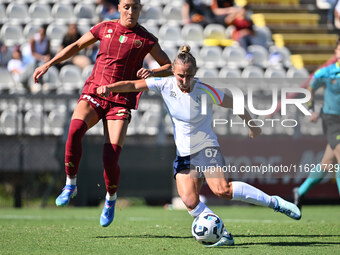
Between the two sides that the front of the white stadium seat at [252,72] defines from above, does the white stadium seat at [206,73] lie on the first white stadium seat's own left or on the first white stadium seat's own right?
on the first white stadium seat's own right

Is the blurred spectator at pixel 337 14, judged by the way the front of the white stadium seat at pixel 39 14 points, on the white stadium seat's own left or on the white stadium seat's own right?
on the white stadium seat's own left

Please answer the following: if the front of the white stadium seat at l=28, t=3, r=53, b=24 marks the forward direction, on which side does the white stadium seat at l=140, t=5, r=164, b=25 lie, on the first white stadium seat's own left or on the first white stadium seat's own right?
on the first white stadium seat's own left

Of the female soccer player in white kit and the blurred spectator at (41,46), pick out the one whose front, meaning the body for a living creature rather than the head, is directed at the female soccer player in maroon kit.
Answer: the blurred spectator

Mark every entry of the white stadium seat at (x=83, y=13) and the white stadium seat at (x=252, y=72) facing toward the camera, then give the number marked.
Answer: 2

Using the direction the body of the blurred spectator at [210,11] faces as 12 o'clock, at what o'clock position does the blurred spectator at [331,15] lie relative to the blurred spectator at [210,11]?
the blurred spectator at [331,15] is roughly at 8 o'clock from the blurred spectator at [210,11].

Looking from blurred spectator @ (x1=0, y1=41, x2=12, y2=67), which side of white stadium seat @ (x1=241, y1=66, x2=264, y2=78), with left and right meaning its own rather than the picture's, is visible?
right
